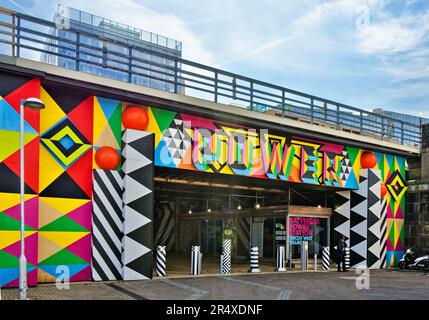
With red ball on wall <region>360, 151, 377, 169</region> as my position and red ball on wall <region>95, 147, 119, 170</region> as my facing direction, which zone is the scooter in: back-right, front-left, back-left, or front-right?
back-left

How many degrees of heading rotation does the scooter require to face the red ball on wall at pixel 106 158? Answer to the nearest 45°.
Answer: approximately 45° to its left

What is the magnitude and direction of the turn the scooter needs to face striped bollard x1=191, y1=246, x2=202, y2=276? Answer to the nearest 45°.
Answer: approximately 45° to its left

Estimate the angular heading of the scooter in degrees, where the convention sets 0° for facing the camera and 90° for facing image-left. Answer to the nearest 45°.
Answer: approximately 90°

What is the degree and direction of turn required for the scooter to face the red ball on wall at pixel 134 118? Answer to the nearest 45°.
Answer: approximately 45° to its left

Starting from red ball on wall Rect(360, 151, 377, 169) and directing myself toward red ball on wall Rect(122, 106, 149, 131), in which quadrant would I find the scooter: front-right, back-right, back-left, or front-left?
back-left
